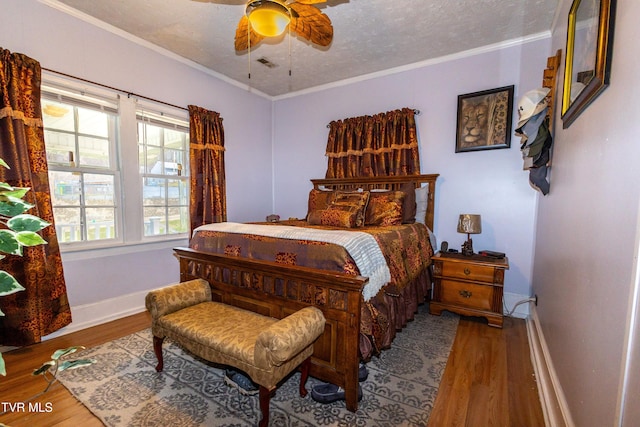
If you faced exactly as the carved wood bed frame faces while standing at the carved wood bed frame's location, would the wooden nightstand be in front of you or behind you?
behind

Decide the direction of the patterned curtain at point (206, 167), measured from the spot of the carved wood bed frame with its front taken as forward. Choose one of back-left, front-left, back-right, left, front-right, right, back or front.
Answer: right

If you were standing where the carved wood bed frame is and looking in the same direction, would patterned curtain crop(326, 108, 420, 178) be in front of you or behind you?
behind

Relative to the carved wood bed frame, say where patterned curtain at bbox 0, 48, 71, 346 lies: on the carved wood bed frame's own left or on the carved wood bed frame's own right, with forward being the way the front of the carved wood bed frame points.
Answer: on the carved wood bed frame's own right
